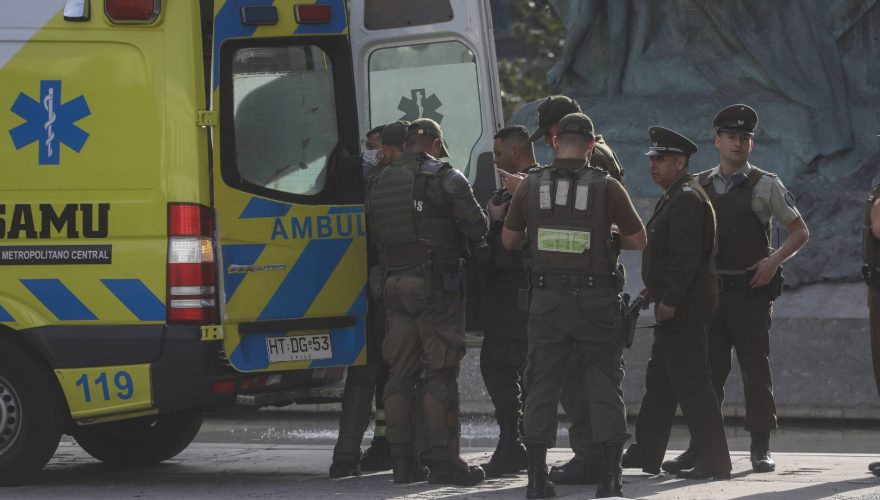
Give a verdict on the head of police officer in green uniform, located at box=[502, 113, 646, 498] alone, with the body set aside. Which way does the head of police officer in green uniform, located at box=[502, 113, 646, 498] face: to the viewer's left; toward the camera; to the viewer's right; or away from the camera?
away from the camera

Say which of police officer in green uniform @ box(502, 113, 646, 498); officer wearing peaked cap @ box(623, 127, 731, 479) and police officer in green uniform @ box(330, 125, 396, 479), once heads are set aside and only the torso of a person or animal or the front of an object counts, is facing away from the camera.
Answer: police officer in green uniform @ box(502, 113, 646, 498)

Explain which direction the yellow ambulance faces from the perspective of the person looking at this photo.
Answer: facing away from the viewer and to the left of the viewer

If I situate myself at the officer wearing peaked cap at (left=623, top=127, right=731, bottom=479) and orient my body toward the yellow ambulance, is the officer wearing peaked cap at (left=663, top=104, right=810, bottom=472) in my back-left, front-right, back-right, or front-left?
back-right

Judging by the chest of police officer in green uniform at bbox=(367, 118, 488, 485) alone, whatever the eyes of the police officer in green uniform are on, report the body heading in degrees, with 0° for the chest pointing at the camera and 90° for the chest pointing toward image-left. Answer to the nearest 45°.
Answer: approximately 225°

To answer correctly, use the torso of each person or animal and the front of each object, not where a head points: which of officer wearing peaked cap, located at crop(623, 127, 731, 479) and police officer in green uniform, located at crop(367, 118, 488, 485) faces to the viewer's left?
the officer wearing peaked cap

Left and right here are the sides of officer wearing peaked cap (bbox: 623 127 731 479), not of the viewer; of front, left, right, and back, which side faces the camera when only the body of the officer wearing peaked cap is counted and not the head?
left

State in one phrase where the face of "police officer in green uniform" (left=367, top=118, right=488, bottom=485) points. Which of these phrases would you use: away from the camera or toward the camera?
away from the camera

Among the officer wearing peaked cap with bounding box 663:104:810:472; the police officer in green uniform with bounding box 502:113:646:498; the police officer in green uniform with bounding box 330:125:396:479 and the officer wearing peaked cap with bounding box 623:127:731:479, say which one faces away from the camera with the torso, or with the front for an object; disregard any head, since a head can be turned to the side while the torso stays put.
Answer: the police officer in green uniform with bounding box 502:113:646:498

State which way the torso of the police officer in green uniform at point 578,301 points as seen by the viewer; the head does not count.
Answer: away from the camera
